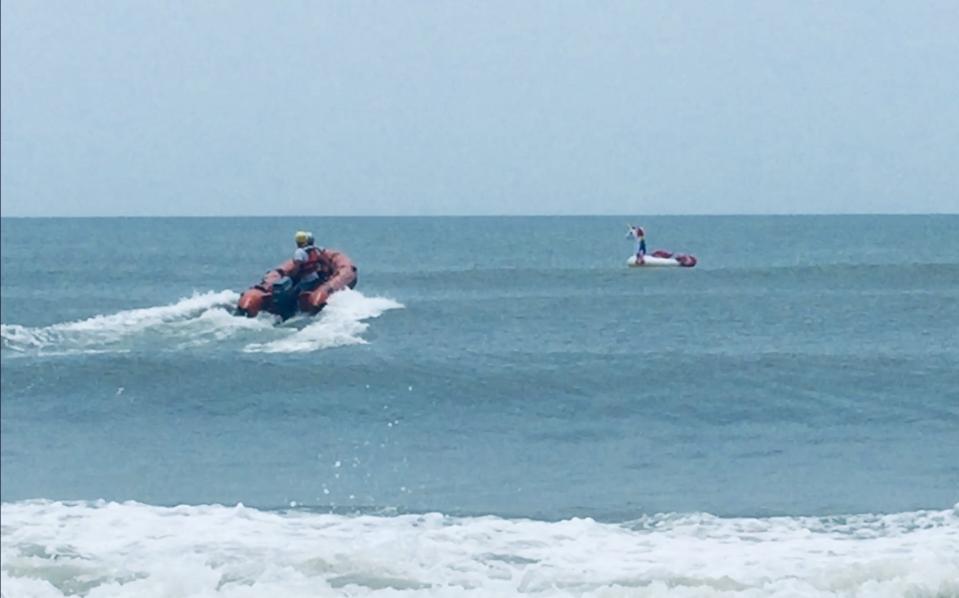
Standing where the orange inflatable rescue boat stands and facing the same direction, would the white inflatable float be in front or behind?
in front

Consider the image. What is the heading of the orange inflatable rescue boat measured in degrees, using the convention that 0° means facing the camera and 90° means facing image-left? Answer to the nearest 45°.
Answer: approximately 225°
